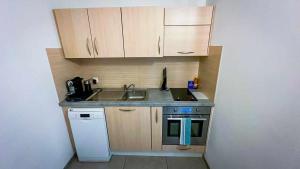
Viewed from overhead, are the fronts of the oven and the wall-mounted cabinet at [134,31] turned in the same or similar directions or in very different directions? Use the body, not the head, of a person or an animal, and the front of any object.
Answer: same or similar directions

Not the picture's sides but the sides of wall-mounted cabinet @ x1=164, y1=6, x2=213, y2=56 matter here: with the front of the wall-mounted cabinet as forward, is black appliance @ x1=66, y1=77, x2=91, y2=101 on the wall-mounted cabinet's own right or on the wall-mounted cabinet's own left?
on the wall-mounted cabinet's own right

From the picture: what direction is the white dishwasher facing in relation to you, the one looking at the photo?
facing the viewer

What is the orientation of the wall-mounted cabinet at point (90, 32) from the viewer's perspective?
toward the camera

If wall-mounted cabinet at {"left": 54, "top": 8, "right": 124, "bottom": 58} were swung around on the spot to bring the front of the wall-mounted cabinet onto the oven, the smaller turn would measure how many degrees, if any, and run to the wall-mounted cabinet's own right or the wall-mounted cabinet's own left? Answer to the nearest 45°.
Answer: approximately 45° to the wall-mounted cabinet's own left

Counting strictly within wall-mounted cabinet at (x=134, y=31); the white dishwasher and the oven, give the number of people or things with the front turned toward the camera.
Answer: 3

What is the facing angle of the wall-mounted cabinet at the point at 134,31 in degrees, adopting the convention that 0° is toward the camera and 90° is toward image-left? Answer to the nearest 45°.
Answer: approximately 0°
